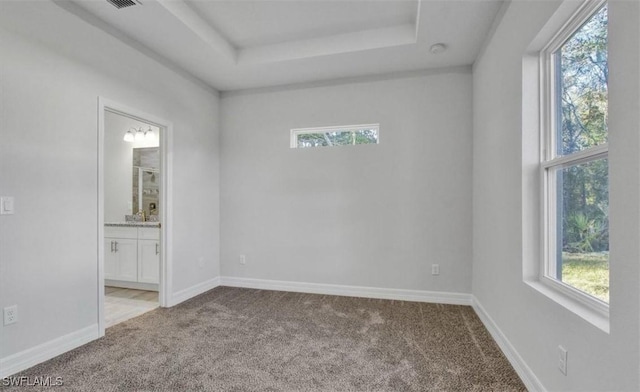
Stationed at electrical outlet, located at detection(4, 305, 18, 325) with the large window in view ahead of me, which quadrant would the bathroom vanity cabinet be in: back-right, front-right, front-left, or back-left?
back-left

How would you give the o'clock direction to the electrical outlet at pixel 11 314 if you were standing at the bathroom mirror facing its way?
The electrical outlet is roughly at 11 o'clock from the bathroom mirror.

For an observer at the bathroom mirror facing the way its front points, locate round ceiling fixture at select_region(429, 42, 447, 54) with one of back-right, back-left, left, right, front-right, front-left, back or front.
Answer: left

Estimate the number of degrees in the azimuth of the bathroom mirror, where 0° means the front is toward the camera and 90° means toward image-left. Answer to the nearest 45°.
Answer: approximately 45°

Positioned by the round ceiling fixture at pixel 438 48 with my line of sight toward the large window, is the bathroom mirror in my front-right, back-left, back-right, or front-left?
back-right

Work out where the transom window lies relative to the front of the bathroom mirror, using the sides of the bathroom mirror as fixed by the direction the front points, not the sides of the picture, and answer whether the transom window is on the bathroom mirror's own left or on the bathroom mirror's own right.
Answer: on the bathroom mirror's own left

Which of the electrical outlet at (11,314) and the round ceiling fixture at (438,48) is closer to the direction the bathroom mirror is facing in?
the electrical outlet
